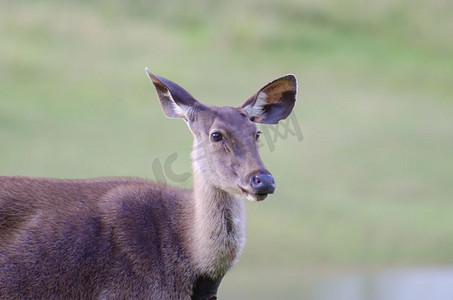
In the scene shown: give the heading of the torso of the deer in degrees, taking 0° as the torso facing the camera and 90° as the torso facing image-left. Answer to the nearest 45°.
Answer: approximately 270°
